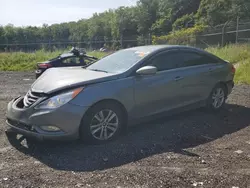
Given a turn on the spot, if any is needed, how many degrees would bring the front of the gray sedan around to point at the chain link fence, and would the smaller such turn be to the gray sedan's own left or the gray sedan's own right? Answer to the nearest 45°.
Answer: approximately 135° to the gray sedan's own right

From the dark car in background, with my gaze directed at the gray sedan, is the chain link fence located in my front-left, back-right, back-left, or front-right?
back-left

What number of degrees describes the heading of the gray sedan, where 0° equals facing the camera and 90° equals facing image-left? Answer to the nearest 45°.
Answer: approximately 45°

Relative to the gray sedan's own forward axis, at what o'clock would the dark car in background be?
The dark car in background is roughly at 4 o'clock from the gray sedan.

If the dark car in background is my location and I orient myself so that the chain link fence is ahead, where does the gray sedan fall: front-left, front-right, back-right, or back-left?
back-right
